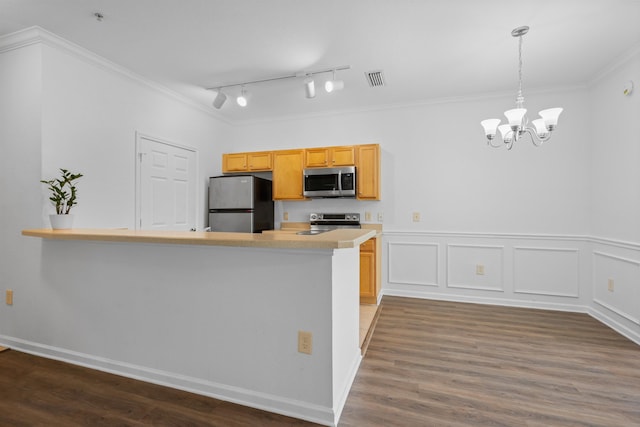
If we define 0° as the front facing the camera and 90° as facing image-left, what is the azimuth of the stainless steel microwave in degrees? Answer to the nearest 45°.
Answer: approximately 0°

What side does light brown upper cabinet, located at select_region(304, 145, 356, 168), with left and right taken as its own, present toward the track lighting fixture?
front

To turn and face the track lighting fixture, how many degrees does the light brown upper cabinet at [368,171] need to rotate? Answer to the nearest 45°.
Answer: approximately 45° to its right

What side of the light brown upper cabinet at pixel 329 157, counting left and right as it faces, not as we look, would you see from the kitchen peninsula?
front

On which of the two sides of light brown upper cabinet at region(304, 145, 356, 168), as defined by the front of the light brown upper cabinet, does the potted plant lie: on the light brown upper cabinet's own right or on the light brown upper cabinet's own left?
on the light brown upper cabinet's own right

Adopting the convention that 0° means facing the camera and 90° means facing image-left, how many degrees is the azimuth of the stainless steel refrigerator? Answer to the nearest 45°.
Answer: approximately 45°

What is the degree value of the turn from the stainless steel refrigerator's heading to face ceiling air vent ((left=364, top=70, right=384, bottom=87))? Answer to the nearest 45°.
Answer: approximately 90° to its left

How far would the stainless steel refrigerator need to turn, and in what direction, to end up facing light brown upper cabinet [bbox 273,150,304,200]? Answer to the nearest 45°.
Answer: approximately 135° to its left

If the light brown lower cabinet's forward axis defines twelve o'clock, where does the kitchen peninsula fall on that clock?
The kitchen peninsula is roughly at 1 o'clock from the light brown lower cabinet.
